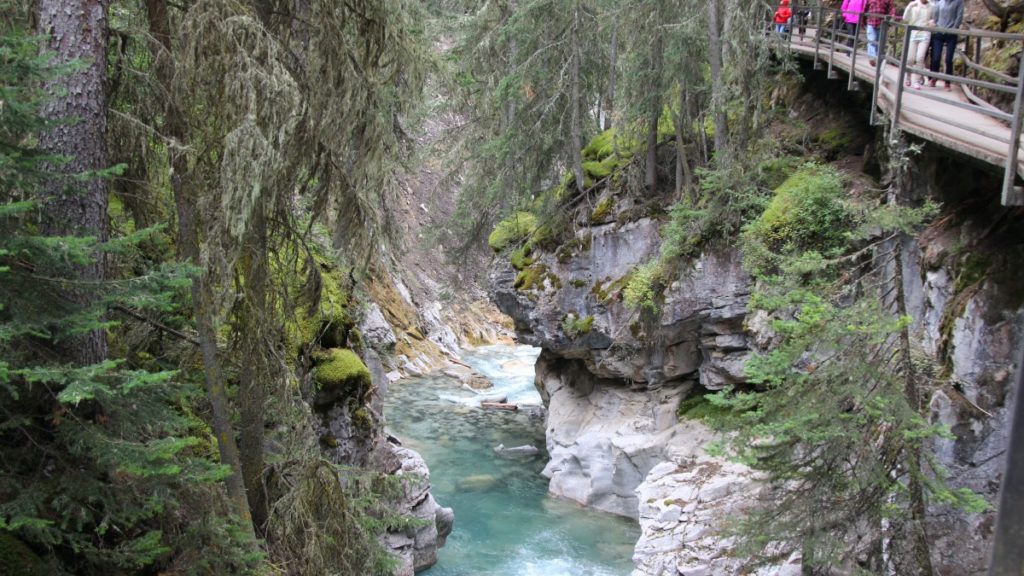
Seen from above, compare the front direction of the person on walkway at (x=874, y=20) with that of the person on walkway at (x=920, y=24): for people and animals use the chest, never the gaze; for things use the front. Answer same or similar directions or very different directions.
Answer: same or similar directions

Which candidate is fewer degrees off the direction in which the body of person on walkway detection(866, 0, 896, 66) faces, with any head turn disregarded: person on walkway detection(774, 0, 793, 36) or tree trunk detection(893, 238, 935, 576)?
the tree trunk

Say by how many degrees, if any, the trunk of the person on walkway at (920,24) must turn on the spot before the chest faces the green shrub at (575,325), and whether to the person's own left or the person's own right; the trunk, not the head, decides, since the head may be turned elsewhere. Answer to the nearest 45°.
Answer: approximately 135° to the person's own right

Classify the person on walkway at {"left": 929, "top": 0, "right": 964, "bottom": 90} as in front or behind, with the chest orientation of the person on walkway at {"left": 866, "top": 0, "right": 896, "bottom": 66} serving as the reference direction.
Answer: in front

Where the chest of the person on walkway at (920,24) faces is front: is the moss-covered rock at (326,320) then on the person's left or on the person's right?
on the person's right

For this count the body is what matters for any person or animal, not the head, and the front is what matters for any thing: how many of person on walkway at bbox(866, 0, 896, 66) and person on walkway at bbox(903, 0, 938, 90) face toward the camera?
2

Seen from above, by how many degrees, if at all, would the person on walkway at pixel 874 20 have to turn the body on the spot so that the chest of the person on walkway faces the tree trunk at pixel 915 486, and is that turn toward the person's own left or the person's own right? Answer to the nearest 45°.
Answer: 0° — they already face it

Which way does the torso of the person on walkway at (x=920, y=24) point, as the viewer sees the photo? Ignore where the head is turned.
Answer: toward the camera

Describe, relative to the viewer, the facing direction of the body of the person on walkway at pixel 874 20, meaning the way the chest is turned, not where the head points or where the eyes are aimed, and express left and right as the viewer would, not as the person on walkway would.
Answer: facing the viewer
